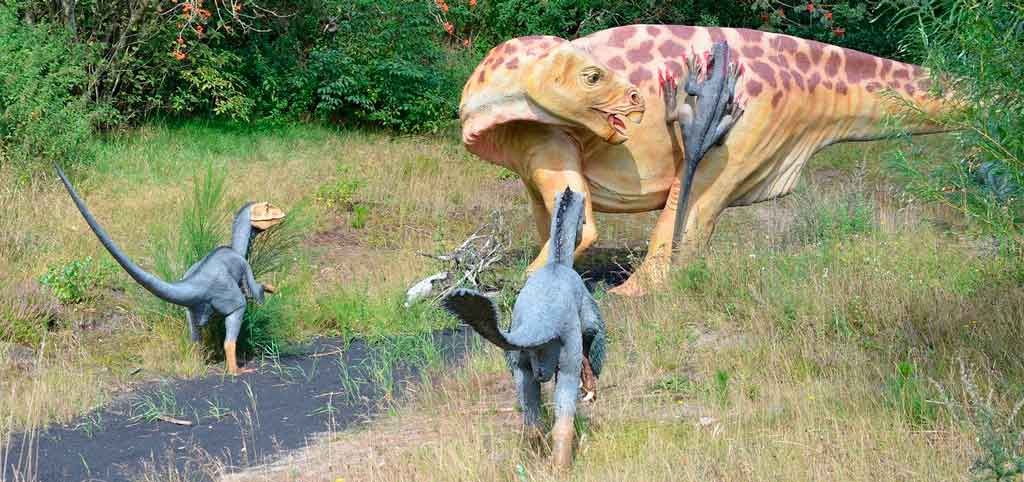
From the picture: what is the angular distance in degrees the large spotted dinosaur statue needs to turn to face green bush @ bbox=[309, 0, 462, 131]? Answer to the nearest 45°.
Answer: approximately 45° to its right

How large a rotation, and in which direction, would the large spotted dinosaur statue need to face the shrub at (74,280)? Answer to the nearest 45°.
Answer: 0° — it already faces it

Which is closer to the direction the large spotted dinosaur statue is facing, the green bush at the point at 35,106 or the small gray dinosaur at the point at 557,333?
the green bush

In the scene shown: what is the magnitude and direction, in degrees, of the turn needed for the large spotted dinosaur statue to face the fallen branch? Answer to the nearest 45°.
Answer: approximately 45° to its left

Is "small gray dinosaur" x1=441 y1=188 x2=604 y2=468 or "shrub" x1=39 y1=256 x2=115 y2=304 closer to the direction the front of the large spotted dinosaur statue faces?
the shrub

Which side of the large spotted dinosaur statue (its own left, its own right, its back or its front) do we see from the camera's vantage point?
left

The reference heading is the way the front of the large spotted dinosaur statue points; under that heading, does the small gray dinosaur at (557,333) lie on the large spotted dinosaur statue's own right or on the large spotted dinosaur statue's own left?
on the large spotted dinosaur statue's own left
